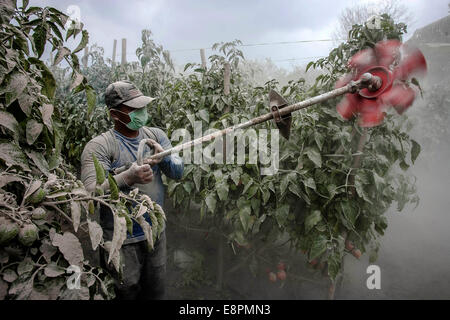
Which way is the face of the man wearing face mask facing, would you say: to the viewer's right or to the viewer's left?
to the viewer's right

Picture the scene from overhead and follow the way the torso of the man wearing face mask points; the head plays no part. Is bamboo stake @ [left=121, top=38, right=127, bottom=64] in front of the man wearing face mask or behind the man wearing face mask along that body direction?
behind
